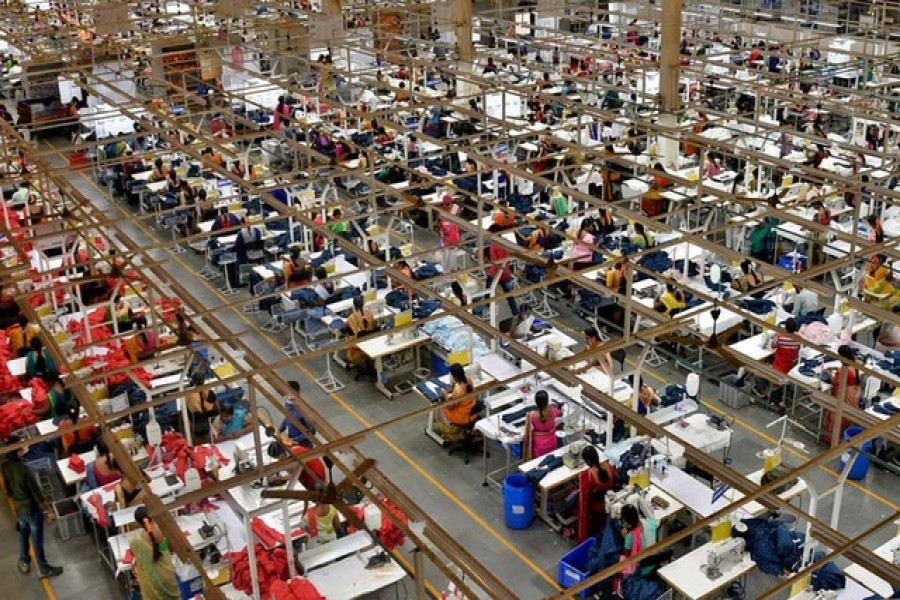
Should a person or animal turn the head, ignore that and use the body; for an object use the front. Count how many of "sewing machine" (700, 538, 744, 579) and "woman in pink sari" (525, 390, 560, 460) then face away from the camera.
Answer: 1

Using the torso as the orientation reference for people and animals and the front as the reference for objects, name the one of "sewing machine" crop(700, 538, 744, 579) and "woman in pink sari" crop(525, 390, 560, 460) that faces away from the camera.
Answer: the woman in pink sari

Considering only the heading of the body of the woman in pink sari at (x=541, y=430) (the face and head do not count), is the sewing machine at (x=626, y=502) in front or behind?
behind

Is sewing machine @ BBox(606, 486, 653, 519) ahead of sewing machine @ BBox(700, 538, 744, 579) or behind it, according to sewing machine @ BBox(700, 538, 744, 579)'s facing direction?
behind

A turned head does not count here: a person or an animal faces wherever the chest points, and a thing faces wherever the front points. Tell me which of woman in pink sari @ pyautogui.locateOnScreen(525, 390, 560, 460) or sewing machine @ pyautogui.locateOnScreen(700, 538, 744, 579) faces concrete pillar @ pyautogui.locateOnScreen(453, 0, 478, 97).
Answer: the woman in pink sari

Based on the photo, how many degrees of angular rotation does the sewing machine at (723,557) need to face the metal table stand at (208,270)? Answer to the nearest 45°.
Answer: approximately 180°

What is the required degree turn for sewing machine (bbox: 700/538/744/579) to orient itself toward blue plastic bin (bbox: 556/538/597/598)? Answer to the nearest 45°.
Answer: approximately 135° to its right

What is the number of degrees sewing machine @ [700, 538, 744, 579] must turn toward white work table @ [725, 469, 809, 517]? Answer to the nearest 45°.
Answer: approximately 135° to its left

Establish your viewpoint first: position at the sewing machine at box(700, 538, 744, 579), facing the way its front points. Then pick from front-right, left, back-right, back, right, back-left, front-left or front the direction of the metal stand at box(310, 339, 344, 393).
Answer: back

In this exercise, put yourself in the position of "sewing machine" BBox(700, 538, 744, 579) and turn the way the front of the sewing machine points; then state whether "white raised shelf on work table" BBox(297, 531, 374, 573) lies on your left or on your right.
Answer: on your right

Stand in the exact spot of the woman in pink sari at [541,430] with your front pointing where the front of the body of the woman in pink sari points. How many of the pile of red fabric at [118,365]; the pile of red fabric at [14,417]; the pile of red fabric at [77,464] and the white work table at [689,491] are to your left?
3

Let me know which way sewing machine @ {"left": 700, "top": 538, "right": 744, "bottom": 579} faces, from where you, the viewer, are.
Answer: facing the viewer and to the right of the viewer

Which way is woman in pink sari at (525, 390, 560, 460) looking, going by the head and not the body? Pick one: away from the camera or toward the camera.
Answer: away from the camera

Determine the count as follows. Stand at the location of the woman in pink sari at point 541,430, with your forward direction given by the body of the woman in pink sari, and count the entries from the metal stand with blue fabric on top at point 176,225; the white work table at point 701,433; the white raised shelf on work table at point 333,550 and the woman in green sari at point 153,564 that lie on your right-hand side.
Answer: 1

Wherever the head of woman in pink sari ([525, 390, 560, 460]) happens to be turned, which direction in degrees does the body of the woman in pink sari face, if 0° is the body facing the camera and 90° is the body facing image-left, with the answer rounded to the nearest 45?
approximately 180°

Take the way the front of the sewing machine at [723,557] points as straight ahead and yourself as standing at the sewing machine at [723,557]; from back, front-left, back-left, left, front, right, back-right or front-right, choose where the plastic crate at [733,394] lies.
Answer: back-left
